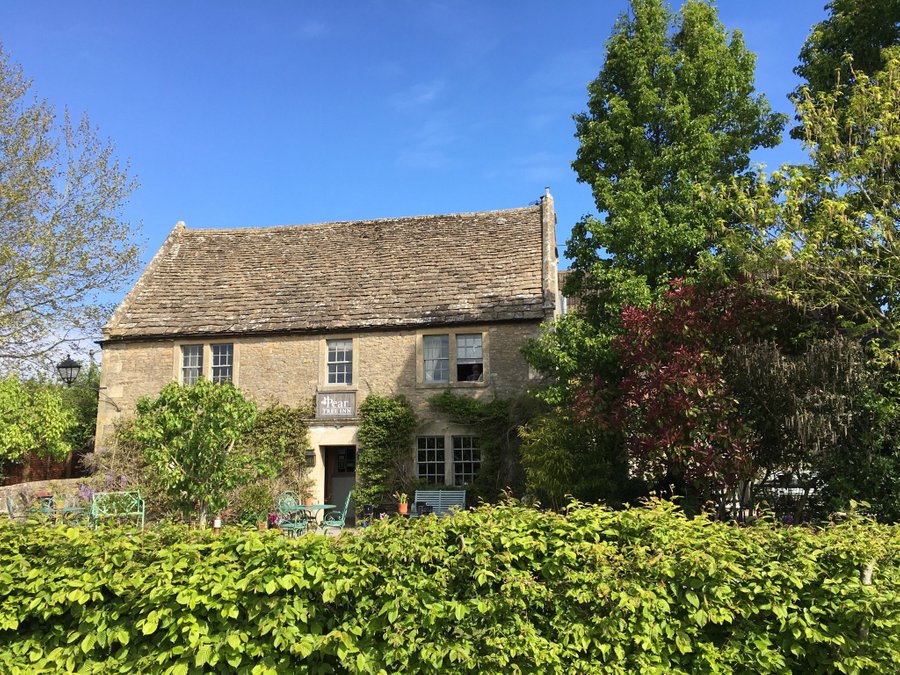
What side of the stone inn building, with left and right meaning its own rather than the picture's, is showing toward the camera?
front

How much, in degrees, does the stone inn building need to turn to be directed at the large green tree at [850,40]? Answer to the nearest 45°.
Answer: approximately 45° to its left

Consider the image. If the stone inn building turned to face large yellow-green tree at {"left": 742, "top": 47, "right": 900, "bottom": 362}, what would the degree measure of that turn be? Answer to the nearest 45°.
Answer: approximately 45° to its left

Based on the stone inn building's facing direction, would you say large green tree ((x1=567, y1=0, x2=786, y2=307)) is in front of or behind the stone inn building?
in front

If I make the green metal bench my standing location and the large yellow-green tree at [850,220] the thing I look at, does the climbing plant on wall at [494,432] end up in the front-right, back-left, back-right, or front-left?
front-left

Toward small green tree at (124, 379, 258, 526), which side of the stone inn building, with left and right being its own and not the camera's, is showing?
front

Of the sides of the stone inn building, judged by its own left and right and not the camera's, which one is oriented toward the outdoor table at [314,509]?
front

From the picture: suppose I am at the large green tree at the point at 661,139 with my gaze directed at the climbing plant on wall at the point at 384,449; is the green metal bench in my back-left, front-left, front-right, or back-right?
front-left
